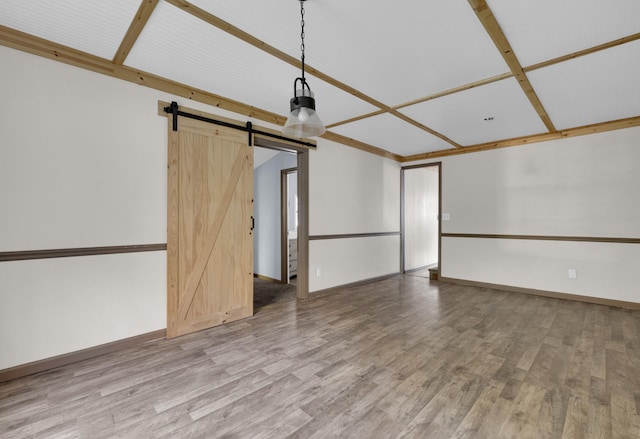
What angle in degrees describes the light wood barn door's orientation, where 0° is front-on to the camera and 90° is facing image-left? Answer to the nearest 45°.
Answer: approximately 315°
